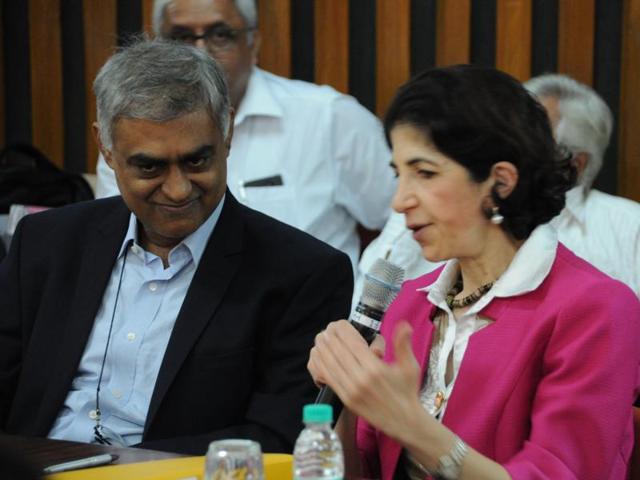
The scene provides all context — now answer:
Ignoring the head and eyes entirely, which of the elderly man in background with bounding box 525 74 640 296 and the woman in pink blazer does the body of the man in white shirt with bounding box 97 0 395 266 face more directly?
the woman in pink blazer

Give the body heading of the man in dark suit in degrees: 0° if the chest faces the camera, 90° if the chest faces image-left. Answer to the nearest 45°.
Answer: approximately 45°

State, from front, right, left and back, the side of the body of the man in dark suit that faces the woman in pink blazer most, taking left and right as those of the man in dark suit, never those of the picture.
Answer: left

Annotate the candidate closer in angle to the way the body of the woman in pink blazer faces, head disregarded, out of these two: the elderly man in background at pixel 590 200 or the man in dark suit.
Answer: the man in dark suit

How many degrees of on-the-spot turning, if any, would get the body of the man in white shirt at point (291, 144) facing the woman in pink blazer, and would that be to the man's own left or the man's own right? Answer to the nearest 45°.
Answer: approximately 45° to the man's own left

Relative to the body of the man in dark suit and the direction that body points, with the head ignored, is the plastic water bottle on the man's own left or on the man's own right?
on the man's own left

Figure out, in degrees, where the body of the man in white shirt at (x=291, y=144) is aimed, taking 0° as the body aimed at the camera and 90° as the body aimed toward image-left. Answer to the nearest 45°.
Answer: approximately 45°
